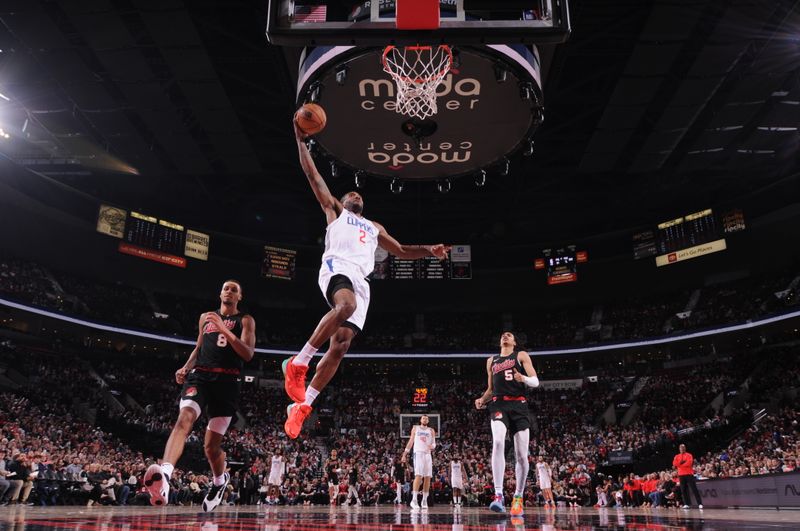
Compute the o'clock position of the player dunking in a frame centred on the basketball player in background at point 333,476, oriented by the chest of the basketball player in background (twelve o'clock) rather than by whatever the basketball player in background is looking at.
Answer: The player dunking is roughly at 12 o'clock from the basketball player in background.

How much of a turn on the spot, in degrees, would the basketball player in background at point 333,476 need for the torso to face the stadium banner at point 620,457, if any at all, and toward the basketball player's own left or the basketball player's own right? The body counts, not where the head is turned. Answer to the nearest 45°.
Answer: approximately 90° to the basketball player's own left

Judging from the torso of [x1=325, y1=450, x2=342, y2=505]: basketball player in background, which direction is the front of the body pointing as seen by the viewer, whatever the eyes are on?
toward the camera

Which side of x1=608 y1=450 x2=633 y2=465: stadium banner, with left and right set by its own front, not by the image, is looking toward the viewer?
front

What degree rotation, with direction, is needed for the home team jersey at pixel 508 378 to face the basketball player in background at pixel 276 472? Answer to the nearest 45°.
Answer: approximately 135° to its right

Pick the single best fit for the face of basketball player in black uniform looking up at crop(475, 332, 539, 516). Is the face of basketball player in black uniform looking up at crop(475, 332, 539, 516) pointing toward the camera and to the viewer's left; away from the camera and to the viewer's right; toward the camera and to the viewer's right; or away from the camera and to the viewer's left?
toward the camera and to the viewer's left

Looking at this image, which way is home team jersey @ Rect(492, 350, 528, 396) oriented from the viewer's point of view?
toward the camera

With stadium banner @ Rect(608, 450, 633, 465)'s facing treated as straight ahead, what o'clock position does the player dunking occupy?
The player dunking is roughly at 12 o'clock from the stadium banner.

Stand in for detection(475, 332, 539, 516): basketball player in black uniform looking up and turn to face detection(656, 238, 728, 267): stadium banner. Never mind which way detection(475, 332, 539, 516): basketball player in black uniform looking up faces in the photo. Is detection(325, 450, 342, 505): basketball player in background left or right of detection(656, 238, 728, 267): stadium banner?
left

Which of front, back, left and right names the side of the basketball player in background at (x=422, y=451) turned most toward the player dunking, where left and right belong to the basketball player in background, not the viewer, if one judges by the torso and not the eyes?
front

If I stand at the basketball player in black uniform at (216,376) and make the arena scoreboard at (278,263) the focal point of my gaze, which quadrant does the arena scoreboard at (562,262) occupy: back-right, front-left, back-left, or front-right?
front-right

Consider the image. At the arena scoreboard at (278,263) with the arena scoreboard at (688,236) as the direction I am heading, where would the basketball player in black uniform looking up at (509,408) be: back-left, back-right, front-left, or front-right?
front-right

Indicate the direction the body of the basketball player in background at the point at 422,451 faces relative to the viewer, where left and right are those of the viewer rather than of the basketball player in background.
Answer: facing the viewer
